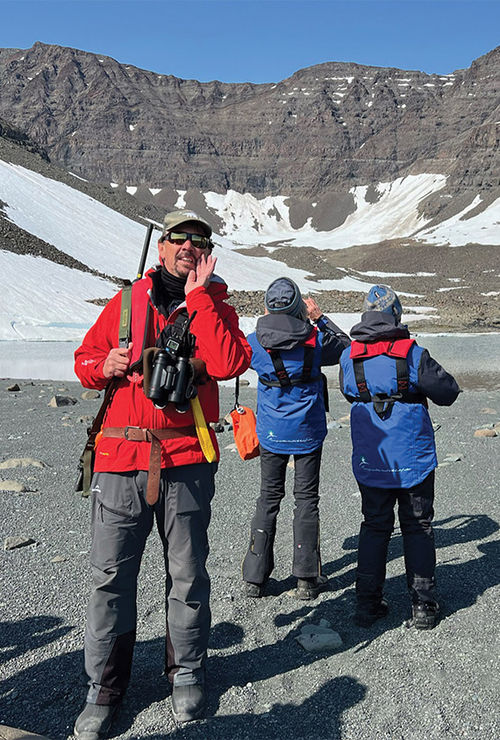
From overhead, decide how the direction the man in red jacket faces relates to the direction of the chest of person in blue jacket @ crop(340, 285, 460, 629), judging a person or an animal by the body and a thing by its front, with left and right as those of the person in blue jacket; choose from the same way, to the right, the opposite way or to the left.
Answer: the opposite way

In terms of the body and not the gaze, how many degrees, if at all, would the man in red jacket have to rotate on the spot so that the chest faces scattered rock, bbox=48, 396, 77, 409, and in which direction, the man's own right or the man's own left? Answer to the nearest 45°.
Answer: approximately 180°

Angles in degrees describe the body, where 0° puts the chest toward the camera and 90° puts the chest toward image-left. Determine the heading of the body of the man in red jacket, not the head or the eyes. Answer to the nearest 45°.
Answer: approximately 0°

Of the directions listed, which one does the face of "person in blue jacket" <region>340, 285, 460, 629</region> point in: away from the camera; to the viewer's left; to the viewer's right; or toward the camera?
away from the camera

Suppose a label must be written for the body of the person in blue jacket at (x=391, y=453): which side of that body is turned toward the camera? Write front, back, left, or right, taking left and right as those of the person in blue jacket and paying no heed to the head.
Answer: back

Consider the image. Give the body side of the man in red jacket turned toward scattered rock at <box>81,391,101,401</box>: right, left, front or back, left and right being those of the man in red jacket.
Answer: back

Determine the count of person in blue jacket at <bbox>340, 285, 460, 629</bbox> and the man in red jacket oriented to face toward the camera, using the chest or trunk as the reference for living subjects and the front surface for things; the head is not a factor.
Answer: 1

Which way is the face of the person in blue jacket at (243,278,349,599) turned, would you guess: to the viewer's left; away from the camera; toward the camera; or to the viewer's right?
away from the camera
